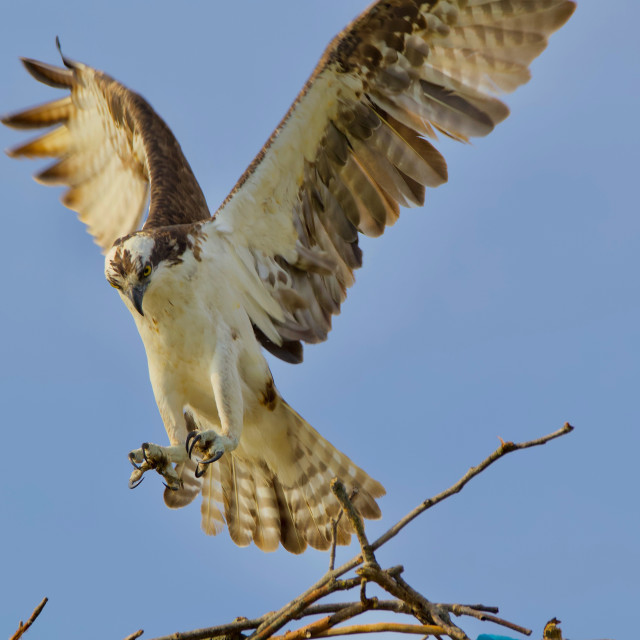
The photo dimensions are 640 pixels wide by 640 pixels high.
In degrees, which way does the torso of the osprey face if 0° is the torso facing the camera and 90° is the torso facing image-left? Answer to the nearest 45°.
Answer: approximately 45°
